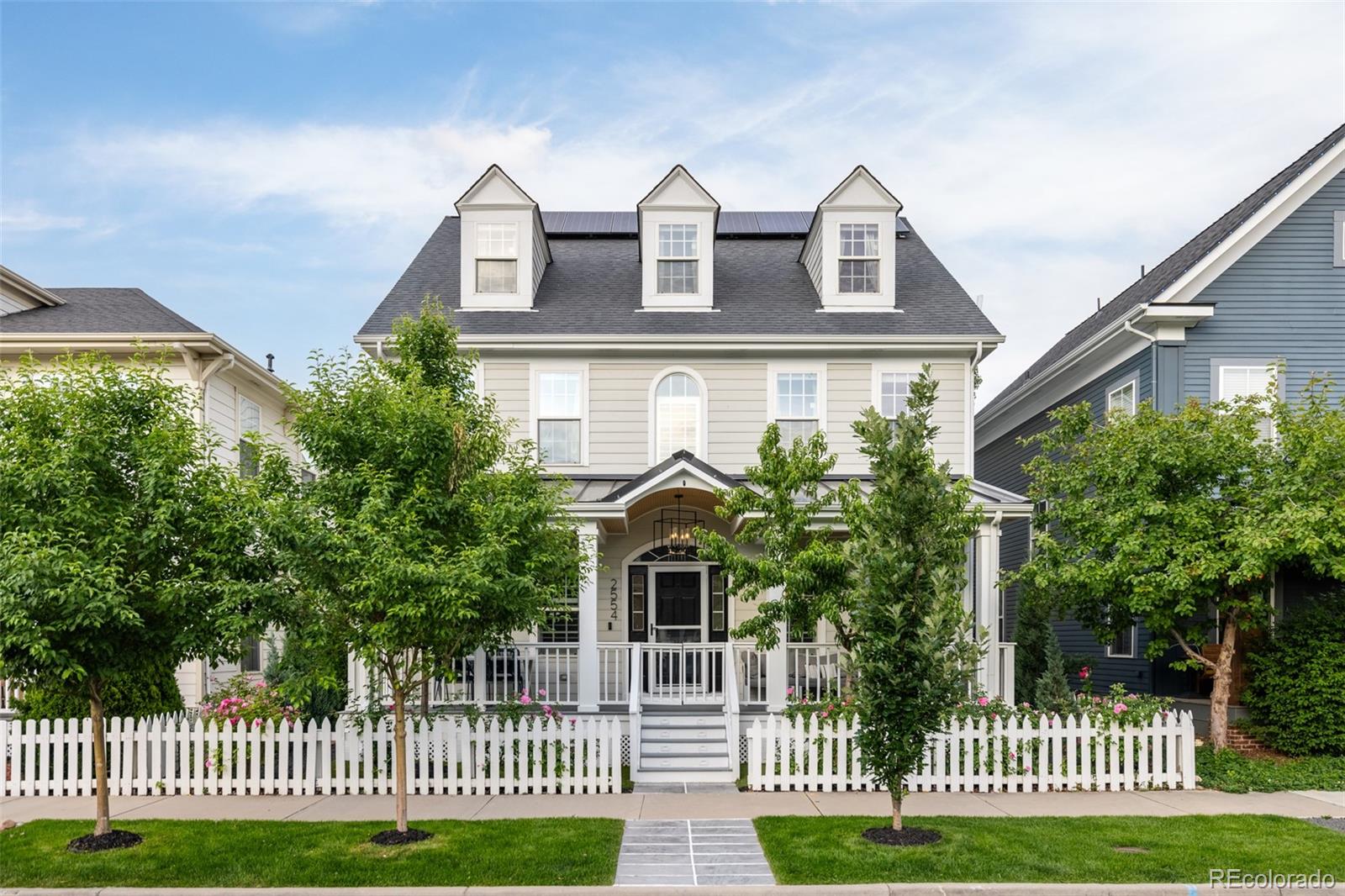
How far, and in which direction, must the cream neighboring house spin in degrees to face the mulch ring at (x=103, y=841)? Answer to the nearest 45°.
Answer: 0° — it already faces it

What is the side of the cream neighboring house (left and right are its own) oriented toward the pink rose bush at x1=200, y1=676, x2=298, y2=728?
front

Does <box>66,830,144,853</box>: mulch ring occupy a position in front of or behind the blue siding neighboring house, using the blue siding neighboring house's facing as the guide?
in front

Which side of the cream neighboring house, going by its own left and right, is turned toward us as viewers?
front

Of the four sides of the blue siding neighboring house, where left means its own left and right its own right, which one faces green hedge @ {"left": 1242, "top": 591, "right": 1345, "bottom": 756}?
front

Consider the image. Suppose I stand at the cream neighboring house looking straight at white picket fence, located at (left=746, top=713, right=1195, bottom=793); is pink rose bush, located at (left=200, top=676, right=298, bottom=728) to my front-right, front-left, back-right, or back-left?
front-right

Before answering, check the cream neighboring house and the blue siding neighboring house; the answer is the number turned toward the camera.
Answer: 2

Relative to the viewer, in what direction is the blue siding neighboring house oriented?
toward the camera

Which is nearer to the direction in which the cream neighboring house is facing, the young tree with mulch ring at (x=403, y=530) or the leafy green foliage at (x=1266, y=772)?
the young tree with mulch ring

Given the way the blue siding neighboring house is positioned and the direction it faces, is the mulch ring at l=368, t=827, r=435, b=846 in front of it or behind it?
in front

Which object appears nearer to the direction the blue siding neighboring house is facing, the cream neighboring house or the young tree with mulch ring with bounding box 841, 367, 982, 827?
the young tree with mulch ring

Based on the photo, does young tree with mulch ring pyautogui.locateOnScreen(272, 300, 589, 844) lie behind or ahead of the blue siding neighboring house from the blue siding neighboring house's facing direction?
ahead
